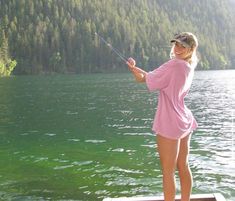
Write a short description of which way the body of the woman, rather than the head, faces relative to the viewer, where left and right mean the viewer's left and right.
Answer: facing away from the viewer and to the left of the viewer

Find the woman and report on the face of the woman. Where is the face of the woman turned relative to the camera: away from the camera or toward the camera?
toward the camera
